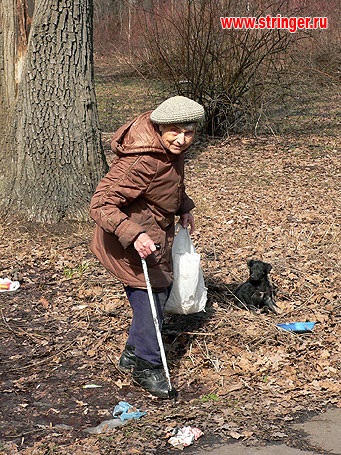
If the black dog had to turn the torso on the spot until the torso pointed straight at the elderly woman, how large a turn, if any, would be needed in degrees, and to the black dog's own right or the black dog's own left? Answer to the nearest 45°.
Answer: approximately 90° to the black dog's own right

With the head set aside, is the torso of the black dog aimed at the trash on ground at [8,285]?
no

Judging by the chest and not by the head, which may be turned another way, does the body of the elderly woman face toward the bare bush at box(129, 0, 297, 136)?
no

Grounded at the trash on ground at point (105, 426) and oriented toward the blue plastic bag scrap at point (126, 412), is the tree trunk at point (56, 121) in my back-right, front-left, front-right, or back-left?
front-left

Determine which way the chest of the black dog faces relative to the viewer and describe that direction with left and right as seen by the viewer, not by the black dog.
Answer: facing the viewer and to the right of the viewer

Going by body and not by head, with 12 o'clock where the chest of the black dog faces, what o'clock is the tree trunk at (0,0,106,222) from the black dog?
The tree trunk is roughly at 6 o'clock from the black dog.

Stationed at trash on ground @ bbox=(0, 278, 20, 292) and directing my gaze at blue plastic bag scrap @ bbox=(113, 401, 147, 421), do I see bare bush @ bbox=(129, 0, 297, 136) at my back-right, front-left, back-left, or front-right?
back-left

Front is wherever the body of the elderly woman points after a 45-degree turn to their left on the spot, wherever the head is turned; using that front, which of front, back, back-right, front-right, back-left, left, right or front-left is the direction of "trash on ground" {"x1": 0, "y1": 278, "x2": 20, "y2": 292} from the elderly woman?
back-left

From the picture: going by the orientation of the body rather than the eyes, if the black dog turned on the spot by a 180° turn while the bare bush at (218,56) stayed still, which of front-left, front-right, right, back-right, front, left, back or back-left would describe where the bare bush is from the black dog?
front-right

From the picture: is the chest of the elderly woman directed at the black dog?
no

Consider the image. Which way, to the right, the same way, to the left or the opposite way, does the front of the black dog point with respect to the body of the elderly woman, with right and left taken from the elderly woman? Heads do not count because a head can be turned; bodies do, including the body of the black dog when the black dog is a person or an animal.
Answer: the same way

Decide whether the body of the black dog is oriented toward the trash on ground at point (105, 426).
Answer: no

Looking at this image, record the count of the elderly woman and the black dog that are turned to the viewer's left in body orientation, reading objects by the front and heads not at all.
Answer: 0

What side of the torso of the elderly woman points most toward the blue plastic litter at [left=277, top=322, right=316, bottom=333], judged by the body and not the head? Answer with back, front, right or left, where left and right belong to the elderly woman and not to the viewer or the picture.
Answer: left
